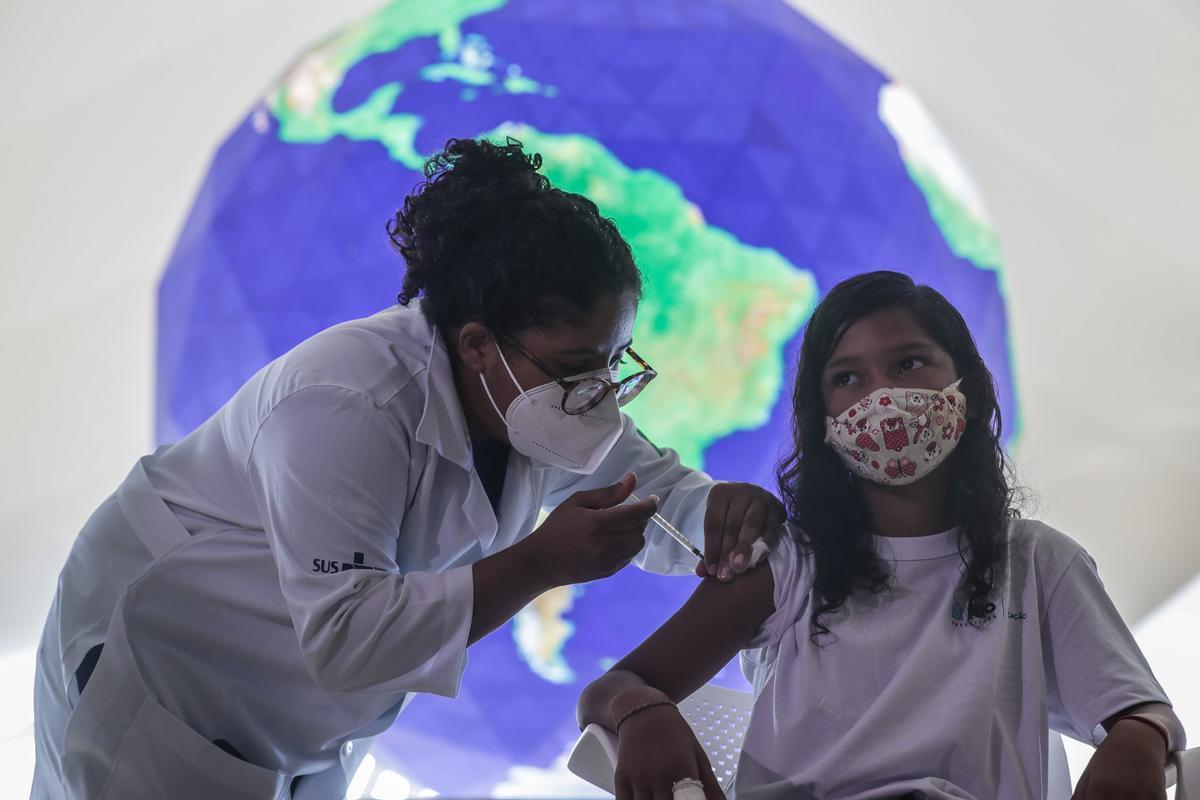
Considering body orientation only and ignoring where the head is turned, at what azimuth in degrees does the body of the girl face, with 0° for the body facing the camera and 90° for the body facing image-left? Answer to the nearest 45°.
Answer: approximately 0°

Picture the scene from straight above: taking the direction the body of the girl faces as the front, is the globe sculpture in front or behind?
behind
